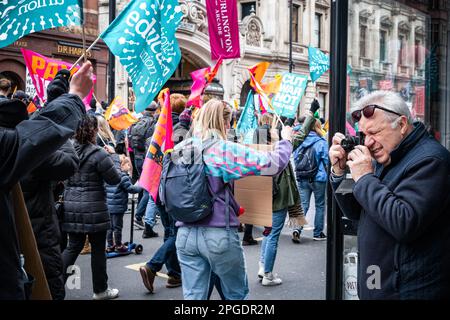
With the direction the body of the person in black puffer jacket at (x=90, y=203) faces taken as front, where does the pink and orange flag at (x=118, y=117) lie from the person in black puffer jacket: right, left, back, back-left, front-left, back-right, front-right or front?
front-left

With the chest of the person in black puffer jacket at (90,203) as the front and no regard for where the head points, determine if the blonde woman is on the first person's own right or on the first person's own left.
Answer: on the first person's own right

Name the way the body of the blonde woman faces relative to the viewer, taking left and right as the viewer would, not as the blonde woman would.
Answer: facing away from the viewer and to the right of the viewer

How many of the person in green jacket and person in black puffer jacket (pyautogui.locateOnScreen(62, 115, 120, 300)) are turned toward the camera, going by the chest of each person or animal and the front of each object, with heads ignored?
0

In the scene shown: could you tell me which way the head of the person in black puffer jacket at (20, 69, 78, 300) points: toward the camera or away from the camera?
away from the camera

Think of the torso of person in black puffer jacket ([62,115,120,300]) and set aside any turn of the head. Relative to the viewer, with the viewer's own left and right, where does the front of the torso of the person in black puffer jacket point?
facing away from the viewer and to the right of the viewer

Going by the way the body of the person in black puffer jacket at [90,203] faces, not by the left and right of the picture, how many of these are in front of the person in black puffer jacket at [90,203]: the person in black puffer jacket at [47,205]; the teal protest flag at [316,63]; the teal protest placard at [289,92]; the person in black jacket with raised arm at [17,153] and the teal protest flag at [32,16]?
2

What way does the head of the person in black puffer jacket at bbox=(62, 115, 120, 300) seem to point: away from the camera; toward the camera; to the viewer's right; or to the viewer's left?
away from the camera

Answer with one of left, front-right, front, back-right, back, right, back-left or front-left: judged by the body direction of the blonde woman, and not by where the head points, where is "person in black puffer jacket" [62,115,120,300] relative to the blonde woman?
left

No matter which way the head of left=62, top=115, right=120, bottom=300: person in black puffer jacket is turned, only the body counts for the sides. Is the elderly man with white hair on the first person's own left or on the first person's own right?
on the first person's own right
